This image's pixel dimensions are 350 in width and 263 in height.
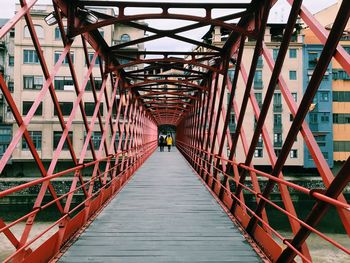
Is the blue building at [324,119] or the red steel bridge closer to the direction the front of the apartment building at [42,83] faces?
the red steel bridge

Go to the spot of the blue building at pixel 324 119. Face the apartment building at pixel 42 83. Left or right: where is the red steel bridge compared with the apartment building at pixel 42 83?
left

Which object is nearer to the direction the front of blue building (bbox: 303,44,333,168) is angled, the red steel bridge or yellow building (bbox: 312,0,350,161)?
the red steel bridge

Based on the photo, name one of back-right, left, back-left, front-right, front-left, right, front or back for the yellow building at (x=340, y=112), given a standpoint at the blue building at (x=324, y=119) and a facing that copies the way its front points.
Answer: back-left

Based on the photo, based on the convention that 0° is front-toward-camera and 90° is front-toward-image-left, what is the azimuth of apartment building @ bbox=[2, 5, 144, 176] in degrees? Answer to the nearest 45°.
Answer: approximately 0°

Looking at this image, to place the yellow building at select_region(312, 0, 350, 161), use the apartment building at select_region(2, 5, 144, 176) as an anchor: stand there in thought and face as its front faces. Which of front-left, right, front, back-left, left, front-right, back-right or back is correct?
left

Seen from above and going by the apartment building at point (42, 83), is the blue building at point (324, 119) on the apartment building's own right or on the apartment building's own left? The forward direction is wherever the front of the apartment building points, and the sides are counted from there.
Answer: on the apartment building's own left

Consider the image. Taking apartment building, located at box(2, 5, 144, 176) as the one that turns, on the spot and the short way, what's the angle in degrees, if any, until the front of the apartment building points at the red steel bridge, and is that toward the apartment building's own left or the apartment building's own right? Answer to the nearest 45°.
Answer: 0° — it already faces it

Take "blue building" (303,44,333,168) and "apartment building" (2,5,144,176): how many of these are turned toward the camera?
2

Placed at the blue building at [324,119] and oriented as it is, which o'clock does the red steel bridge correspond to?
The red steel bridge is roughly at 12 o'clock from the blue building.
